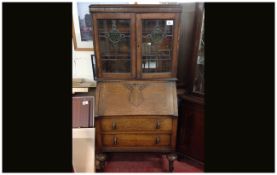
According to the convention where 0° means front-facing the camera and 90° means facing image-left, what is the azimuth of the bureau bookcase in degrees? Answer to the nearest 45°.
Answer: approximately 0°
